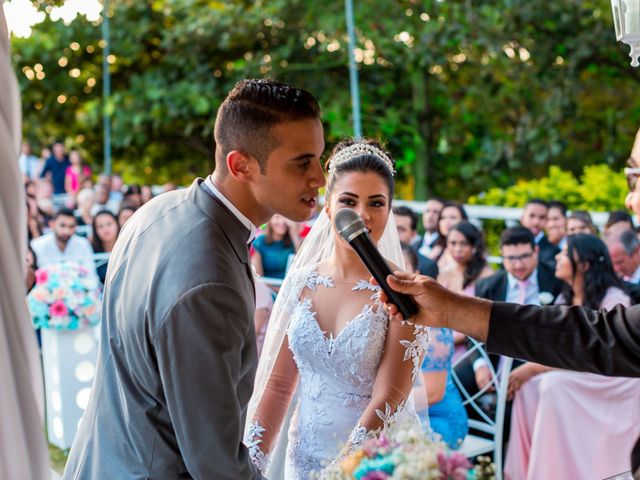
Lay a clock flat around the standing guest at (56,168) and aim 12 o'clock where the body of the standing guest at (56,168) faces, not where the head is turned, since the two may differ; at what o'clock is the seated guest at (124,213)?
the seated guest at (124,213) is roughly at 12 o'clock from the standing guest at (56,168).

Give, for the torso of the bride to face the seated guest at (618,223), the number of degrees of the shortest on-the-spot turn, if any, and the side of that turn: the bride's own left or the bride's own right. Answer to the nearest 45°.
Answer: approximately 135° to the bride's own left

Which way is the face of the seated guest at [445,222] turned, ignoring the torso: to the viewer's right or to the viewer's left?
to the viewer's left

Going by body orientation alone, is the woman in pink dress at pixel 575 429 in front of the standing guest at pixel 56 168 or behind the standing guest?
in front

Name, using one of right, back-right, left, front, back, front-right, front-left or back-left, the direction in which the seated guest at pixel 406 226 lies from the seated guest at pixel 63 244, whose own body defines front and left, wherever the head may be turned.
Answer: front-left

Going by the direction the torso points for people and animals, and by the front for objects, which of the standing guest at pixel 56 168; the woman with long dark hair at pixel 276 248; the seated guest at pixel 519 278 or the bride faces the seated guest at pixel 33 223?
the standing guest at pixel 56 168

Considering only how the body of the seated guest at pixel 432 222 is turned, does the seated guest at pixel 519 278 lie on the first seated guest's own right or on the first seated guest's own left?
on the first seated guest's own left

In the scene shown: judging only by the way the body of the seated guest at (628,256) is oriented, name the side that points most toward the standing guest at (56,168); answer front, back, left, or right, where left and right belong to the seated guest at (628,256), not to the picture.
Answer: right
